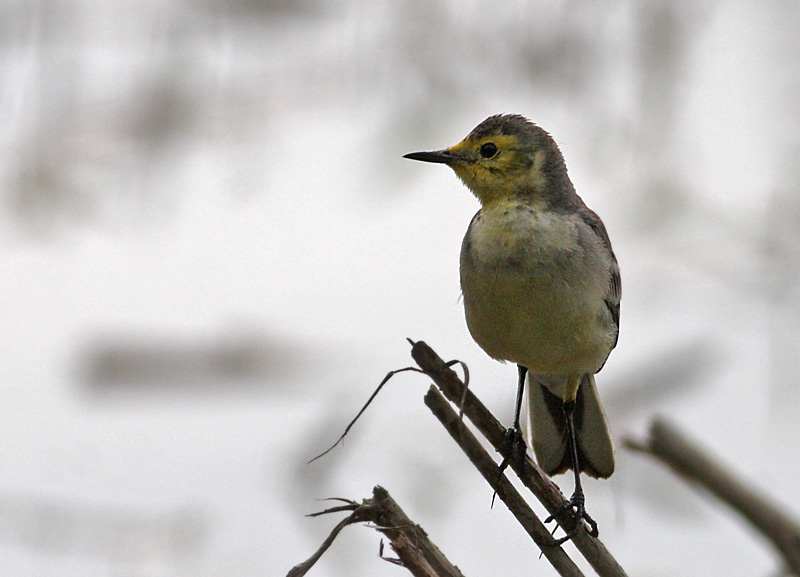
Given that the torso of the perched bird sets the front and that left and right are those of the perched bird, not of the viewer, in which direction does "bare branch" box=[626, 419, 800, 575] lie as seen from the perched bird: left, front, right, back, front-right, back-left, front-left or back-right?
back-left

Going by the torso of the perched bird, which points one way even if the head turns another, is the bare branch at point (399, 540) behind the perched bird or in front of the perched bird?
in front
